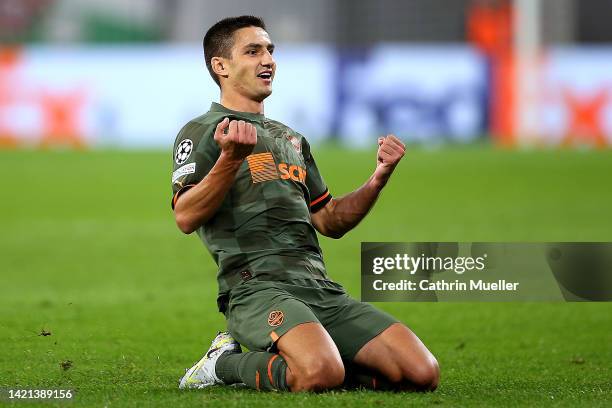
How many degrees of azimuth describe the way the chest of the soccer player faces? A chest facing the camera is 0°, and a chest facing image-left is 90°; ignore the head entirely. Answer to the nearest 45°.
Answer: approximately 315°
